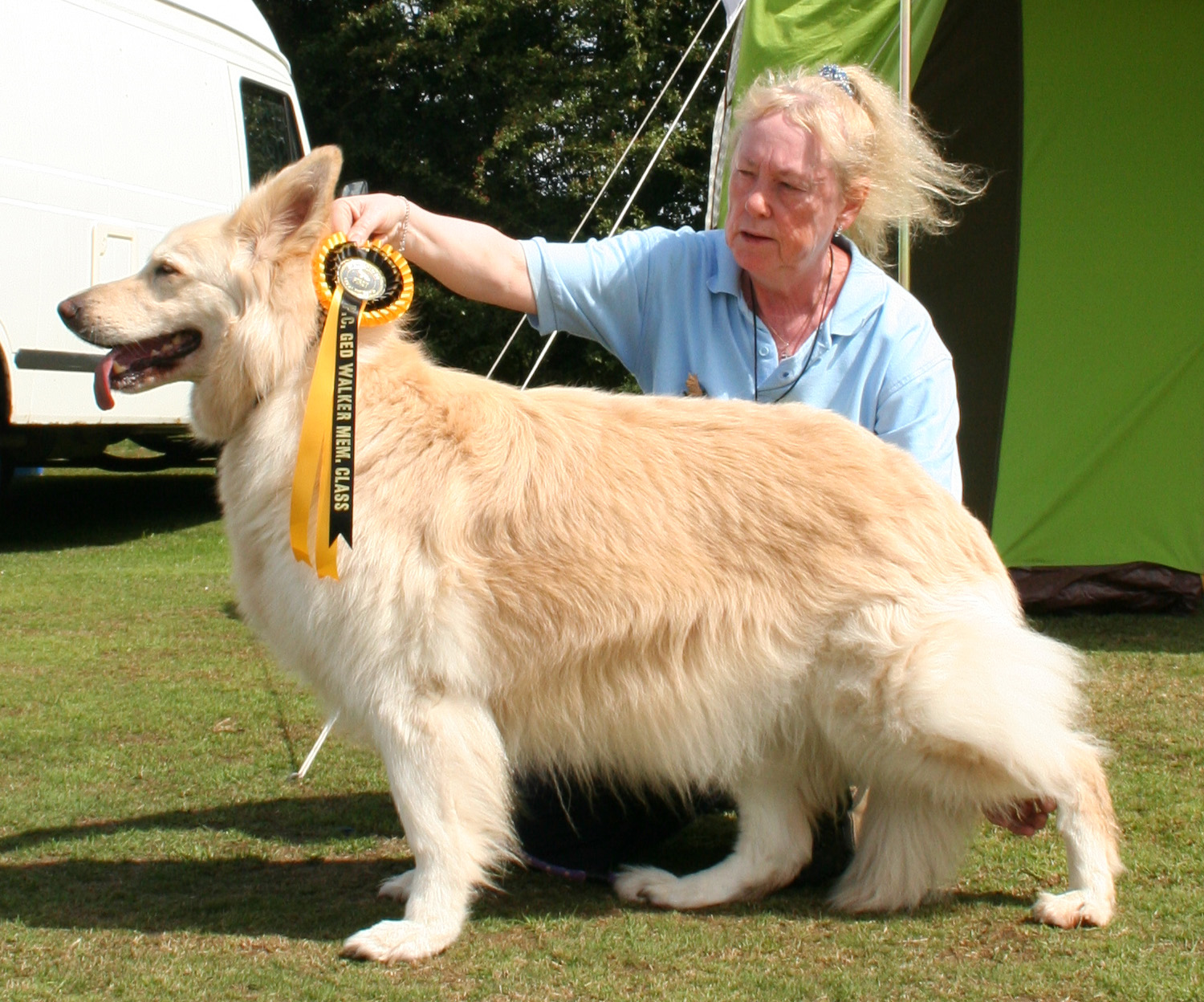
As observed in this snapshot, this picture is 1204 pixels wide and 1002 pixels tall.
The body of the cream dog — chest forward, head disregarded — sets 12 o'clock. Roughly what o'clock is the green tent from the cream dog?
The green tent is roughly at 4 o'clock from the cream dog.

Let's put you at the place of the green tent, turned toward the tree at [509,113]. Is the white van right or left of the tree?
left

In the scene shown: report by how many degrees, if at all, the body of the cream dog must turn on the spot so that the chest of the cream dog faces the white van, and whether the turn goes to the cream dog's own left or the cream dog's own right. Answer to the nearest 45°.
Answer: approximately 45° to the cream dog's own right

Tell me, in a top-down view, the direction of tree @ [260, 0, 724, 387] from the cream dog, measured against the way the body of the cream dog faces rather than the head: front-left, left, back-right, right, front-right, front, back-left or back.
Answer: right

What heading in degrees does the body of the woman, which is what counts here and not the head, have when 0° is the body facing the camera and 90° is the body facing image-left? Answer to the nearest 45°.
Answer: approximately 45°

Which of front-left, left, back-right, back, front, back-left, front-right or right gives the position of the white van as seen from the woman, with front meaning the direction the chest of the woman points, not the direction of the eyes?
right

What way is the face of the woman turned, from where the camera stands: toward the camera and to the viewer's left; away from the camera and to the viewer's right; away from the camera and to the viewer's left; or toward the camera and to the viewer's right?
toward the camera and to the viewer's left

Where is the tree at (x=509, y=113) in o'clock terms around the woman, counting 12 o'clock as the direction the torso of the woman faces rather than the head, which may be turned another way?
The tree is roughly at 4 o'clock from the woman.

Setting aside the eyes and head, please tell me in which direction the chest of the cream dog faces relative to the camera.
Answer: to the viewer's left

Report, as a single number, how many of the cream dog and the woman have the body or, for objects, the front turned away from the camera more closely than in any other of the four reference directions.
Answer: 0

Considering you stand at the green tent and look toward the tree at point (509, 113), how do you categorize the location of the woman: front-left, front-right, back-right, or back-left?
back-left
